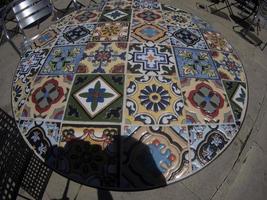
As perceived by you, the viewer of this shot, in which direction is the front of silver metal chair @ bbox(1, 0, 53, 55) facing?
facing the viewer and to the right of the viewer
